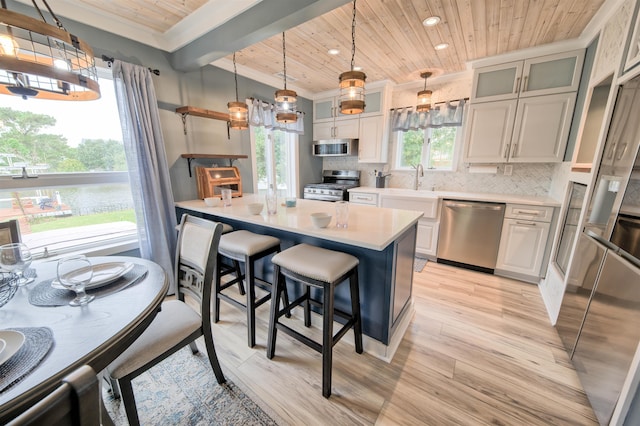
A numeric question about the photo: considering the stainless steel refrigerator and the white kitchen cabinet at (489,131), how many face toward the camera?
1

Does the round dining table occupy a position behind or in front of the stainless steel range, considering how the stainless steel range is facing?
in front

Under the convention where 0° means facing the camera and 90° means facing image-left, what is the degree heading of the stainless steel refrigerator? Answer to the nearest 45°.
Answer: approximately 90°

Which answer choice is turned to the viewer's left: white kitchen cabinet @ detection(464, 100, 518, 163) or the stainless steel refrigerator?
the stainless steel refrigerator

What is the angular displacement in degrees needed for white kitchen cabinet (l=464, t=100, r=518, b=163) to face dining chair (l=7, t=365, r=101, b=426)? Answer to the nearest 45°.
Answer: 0° — it already faces it

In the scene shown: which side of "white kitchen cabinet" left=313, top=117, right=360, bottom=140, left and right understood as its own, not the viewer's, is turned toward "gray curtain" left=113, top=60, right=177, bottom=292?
front

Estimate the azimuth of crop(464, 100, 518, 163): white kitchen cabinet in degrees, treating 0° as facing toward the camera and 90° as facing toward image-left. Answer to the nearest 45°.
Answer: approximately 0°
